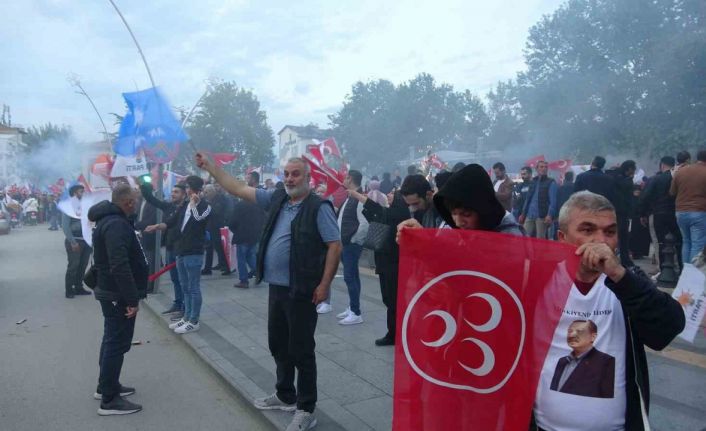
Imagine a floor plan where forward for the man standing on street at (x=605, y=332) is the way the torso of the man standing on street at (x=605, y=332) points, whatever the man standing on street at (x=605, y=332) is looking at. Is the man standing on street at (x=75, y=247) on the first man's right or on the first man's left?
on the first man's right

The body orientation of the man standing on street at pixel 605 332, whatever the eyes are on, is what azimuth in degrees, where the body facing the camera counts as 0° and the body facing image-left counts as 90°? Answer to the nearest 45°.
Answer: approximately 0°

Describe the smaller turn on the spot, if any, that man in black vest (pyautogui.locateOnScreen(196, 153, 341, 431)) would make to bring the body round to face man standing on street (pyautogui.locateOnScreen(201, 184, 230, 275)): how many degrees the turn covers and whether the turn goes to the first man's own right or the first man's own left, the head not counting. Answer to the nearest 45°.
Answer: approximately 135° to the first man's own right
